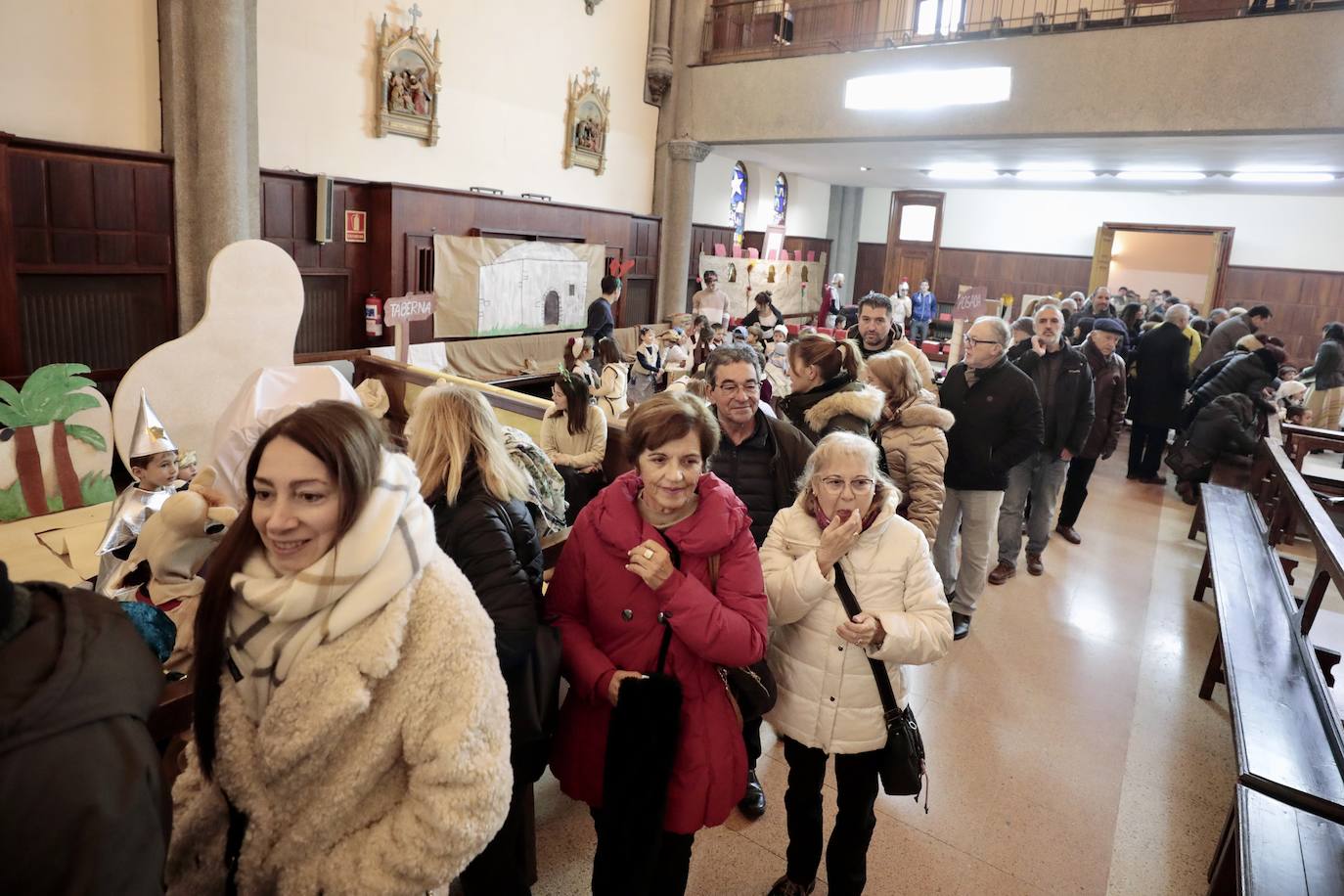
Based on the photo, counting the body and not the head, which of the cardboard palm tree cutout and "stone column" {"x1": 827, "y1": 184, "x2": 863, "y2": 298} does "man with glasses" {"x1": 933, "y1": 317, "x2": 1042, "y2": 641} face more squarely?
the cardboard palm tree cutout

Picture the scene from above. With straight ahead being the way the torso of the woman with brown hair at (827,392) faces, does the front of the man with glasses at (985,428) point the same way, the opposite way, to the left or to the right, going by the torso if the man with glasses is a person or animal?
to the left

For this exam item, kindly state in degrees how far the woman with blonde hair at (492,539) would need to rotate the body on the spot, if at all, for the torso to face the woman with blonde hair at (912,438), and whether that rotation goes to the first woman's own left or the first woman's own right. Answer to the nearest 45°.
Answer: approximately 90° to the first woman's own right

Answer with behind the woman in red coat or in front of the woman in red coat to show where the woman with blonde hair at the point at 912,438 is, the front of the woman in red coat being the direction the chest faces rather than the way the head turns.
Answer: behind

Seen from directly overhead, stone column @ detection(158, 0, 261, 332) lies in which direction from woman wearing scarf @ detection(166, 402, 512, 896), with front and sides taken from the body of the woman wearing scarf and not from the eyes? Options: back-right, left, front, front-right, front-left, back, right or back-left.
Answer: back-right

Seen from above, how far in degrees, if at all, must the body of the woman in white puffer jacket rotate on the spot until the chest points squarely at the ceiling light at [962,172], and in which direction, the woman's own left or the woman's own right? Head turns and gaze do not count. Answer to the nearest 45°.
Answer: approximately 180°

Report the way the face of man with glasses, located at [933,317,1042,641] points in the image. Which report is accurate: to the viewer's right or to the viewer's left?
to the viewer's left
